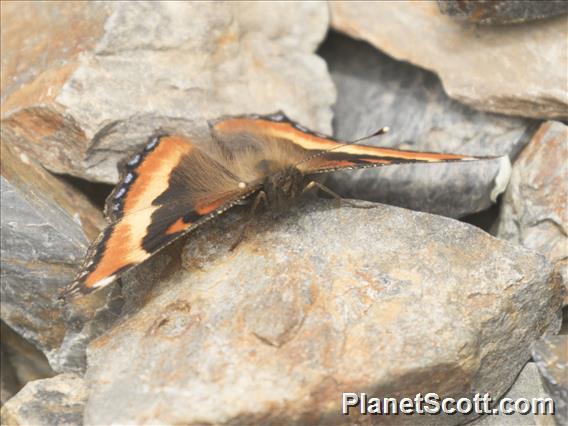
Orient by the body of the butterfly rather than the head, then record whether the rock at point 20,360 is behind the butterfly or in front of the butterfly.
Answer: behind

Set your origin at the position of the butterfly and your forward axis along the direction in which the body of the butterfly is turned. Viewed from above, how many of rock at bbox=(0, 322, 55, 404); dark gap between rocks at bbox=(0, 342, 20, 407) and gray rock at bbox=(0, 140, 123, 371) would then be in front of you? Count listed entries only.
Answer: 0

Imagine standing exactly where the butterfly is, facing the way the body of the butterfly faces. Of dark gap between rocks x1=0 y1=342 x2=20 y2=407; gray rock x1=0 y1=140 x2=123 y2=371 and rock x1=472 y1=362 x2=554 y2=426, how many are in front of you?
1

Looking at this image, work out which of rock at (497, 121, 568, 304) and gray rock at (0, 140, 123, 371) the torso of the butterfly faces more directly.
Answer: the rock

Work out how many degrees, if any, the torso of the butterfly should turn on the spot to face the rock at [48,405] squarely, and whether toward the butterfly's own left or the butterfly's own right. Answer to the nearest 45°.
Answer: approximately 135° to the butterfly's own right

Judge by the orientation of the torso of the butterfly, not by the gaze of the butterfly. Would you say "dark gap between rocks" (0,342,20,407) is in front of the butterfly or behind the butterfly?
behind

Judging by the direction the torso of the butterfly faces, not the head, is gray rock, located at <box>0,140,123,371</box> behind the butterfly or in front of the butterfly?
behind

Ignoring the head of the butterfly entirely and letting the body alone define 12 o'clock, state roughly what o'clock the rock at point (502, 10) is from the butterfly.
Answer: The rock is roughly at 10 o'clock from the butterfly.

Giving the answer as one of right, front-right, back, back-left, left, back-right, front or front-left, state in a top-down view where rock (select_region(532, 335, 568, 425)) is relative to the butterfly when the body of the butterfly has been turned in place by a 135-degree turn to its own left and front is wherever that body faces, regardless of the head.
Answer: back-right

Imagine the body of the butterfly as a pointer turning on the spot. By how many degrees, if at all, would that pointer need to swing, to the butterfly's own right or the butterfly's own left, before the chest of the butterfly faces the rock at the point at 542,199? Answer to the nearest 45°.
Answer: approximately 45° to the butterfly's own left
